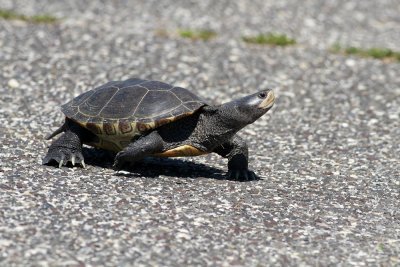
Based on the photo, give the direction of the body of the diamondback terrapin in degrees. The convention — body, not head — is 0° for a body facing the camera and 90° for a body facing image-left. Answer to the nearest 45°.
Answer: approximately 270°
